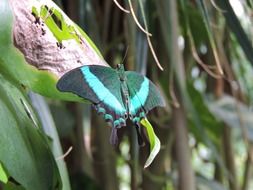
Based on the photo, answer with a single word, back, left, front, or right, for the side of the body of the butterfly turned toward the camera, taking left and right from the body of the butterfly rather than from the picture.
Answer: back
